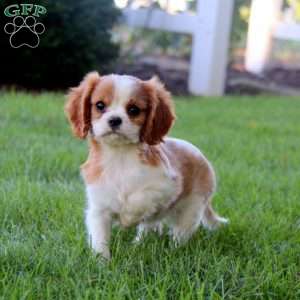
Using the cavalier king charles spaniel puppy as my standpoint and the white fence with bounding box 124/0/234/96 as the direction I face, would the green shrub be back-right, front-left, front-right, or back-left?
front-left

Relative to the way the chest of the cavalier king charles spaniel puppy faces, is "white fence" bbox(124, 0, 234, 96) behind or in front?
behind

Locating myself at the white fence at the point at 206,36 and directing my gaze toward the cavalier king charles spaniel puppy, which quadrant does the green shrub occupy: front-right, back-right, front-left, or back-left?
front-right

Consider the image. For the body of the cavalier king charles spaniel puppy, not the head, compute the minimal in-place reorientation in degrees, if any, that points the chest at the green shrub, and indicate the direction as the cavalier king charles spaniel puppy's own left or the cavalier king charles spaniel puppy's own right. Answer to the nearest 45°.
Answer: approximately 135° to the cavalier king charles spaniel puppy's own right

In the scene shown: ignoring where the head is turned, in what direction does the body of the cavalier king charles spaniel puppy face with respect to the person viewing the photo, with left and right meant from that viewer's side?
facing the viewer and to the left of the viewer

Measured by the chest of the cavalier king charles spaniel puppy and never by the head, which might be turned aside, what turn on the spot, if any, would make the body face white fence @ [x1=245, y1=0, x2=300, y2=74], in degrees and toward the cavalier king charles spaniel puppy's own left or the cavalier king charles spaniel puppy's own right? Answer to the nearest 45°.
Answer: approximately 135° to the cavalier king charles spaniel puppy's own right
